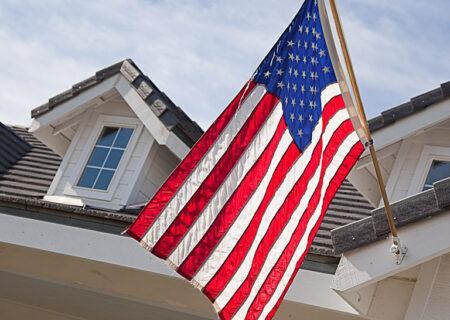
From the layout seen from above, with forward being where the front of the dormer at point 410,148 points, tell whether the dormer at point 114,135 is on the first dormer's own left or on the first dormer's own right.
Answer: on the first dormer's own right

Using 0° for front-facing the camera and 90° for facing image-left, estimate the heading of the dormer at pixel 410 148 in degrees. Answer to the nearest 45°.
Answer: approximately 0°

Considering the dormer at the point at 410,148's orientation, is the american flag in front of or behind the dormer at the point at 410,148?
in front

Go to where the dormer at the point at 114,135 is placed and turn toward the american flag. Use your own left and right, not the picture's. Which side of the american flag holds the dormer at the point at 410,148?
left

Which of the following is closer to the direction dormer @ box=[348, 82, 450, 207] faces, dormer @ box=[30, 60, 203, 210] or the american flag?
the american flag
